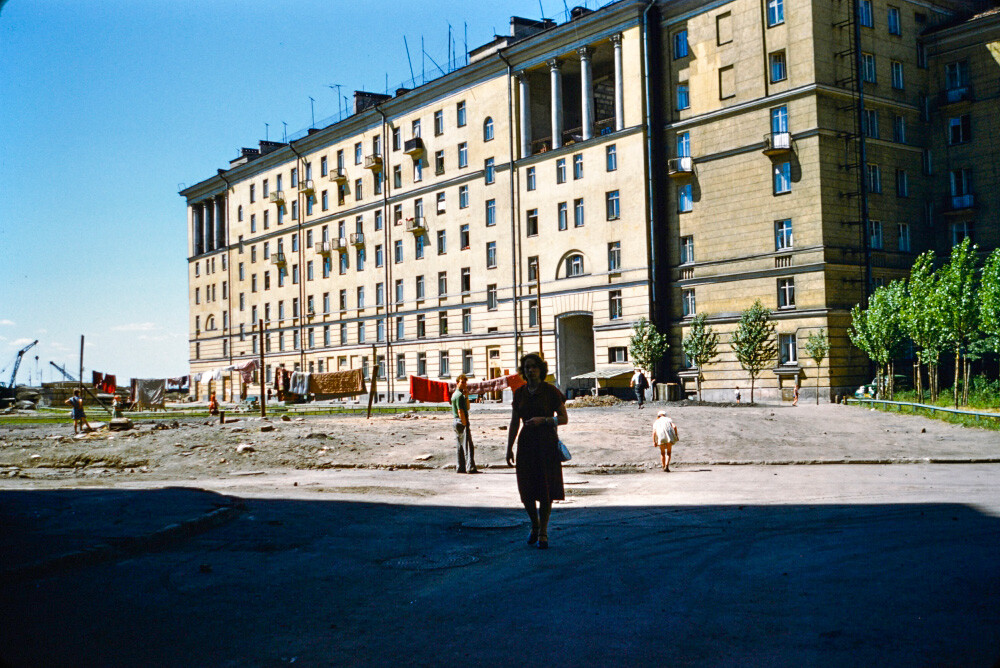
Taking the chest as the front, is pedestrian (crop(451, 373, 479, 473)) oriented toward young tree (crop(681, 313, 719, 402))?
no

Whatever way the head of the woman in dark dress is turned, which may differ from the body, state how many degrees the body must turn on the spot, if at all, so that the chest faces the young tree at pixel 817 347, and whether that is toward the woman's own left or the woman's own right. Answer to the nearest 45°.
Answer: approximately 180°

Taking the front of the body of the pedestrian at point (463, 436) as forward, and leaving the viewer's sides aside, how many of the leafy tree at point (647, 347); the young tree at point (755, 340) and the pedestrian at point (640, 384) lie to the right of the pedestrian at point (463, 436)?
0

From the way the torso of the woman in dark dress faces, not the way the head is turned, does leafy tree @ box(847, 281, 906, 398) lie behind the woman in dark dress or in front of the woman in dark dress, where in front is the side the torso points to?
behind

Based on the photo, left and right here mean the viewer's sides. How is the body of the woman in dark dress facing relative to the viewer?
facing the viewer

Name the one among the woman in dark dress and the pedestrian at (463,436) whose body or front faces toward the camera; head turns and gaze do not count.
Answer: the woman in dark dress

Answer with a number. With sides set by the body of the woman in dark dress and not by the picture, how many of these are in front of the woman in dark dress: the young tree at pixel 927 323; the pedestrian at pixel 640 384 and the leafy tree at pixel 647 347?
0

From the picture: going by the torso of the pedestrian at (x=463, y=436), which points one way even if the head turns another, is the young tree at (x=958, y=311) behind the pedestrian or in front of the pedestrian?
in front

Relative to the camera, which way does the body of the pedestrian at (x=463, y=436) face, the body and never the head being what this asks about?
to the viewer's right

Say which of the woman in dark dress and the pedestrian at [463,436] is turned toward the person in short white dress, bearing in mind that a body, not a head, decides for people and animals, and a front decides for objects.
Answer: the pedestrian

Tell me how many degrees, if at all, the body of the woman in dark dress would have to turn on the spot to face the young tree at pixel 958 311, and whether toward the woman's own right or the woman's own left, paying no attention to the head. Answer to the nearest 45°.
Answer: approximately 135° to the woman's own left

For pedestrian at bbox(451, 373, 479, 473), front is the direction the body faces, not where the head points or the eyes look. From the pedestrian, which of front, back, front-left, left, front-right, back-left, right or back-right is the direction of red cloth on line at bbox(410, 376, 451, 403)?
left

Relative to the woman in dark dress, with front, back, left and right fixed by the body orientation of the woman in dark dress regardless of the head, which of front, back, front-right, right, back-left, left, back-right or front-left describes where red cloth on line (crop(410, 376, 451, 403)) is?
back

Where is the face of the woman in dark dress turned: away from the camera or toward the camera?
toward the camera

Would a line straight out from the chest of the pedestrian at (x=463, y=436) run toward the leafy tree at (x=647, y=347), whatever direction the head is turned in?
no

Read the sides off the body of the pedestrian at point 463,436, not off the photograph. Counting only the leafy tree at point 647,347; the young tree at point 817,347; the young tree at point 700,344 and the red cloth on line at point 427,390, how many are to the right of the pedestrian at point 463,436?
0

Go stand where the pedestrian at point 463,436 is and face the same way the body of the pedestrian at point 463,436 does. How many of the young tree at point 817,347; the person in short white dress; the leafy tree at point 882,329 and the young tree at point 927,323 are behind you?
0
